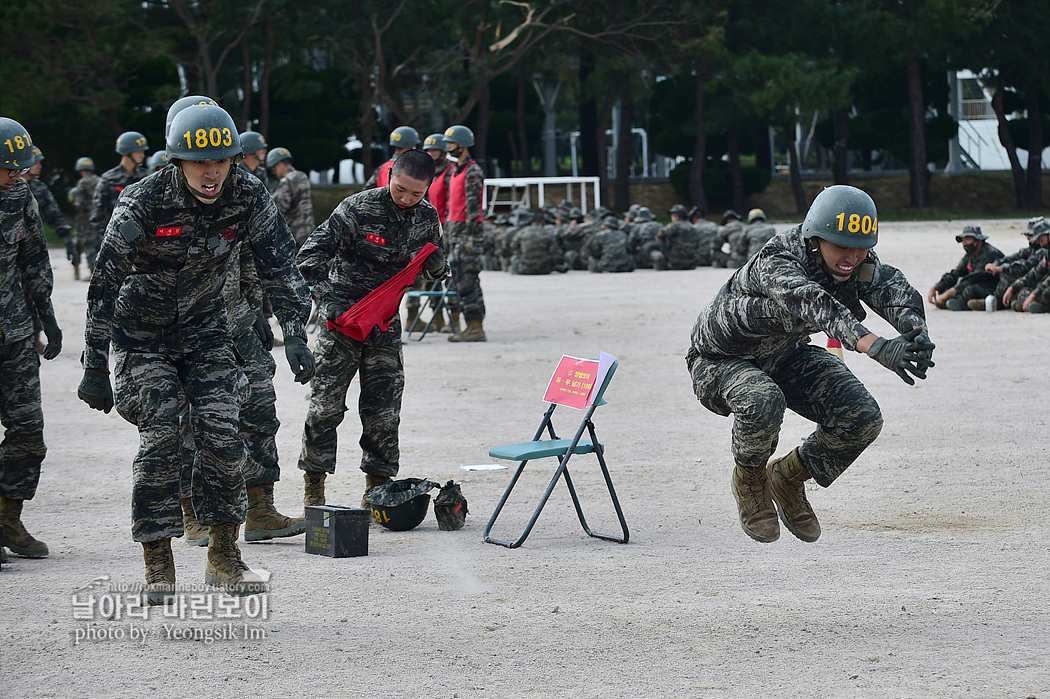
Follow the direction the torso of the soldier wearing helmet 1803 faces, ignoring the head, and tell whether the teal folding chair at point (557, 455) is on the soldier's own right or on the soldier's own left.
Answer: on the soldier's own left

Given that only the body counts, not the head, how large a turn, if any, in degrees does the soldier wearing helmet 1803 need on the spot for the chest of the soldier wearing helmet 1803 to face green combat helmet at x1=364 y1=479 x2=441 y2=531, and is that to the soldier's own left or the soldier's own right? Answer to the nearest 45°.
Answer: approximately 135° to the soldier's own left

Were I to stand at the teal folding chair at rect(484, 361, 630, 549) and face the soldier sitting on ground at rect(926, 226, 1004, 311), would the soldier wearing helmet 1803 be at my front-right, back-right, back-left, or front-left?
back-left

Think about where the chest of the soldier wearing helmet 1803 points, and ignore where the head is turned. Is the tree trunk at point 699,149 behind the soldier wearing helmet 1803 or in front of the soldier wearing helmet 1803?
behind

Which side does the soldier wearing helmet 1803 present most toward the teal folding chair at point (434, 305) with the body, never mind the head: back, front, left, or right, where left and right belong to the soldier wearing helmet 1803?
back

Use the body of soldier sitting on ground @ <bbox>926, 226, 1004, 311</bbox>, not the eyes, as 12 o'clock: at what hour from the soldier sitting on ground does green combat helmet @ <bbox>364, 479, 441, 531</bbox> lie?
The green combat helmet is roughly at 11 o'clock from the soldier sitting on ground.

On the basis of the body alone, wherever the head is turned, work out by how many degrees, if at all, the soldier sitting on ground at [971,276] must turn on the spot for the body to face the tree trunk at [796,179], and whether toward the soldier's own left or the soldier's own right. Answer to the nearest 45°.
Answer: approximately 135° to the soldier's own right

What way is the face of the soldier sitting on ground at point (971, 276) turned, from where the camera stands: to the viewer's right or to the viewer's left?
to the viewer's left

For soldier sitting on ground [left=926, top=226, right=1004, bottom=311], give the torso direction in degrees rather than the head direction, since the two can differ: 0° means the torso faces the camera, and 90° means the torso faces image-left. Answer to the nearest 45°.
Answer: approximately 45°

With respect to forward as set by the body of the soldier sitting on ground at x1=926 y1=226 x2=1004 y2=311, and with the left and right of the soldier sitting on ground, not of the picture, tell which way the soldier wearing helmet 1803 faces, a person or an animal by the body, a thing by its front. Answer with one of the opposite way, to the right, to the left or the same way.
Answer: to the left

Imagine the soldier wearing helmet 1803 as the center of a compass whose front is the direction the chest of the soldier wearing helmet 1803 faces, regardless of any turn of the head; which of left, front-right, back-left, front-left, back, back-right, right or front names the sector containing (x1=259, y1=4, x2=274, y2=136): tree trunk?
back

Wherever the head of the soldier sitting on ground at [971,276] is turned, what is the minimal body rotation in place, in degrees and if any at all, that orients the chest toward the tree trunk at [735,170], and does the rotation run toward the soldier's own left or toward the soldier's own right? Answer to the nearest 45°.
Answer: approximately 135° to the soldier's own right
